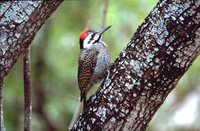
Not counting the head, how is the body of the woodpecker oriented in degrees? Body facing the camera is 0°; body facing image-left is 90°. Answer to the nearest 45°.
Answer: approximately 270°
